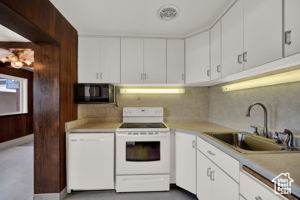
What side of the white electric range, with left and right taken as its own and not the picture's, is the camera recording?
front

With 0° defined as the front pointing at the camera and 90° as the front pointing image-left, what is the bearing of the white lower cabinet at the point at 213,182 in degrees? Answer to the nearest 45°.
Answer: approximately 45°

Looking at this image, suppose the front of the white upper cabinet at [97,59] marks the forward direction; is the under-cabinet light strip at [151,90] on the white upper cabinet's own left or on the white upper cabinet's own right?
on the white upper cabinet's own left

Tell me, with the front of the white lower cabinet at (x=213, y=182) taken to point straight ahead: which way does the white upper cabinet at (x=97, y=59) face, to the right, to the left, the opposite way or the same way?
to the left

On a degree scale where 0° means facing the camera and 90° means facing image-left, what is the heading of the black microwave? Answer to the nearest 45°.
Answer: approximately 0°

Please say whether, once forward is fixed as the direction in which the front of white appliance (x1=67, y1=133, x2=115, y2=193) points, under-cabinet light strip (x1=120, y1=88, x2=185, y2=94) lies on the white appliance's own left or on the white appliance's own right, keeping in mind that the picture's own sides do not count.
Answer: on the white appliance's own left

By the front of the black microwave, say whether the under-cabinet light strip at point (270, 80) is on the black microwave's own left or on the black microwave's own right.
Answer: on the black microwave's own left

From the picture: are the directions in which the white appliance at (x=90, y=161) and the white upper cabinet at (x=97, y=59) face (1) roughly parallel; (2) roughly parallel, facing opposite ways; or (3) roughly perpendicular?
roughly parallel

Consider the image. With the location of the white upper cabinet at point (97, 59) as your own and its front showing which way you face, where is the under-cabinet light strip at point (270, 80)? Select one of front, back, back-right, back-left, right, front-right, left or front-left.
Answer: front-left

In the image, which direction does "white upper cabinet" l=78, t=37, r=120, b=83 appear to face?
toward the camera

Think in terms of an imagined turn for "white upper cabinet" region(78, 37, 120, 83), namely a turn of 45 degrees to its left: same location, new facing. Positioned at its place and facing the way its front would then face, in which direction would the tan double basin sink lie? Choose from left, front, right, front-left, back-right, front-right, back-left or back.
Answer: front
